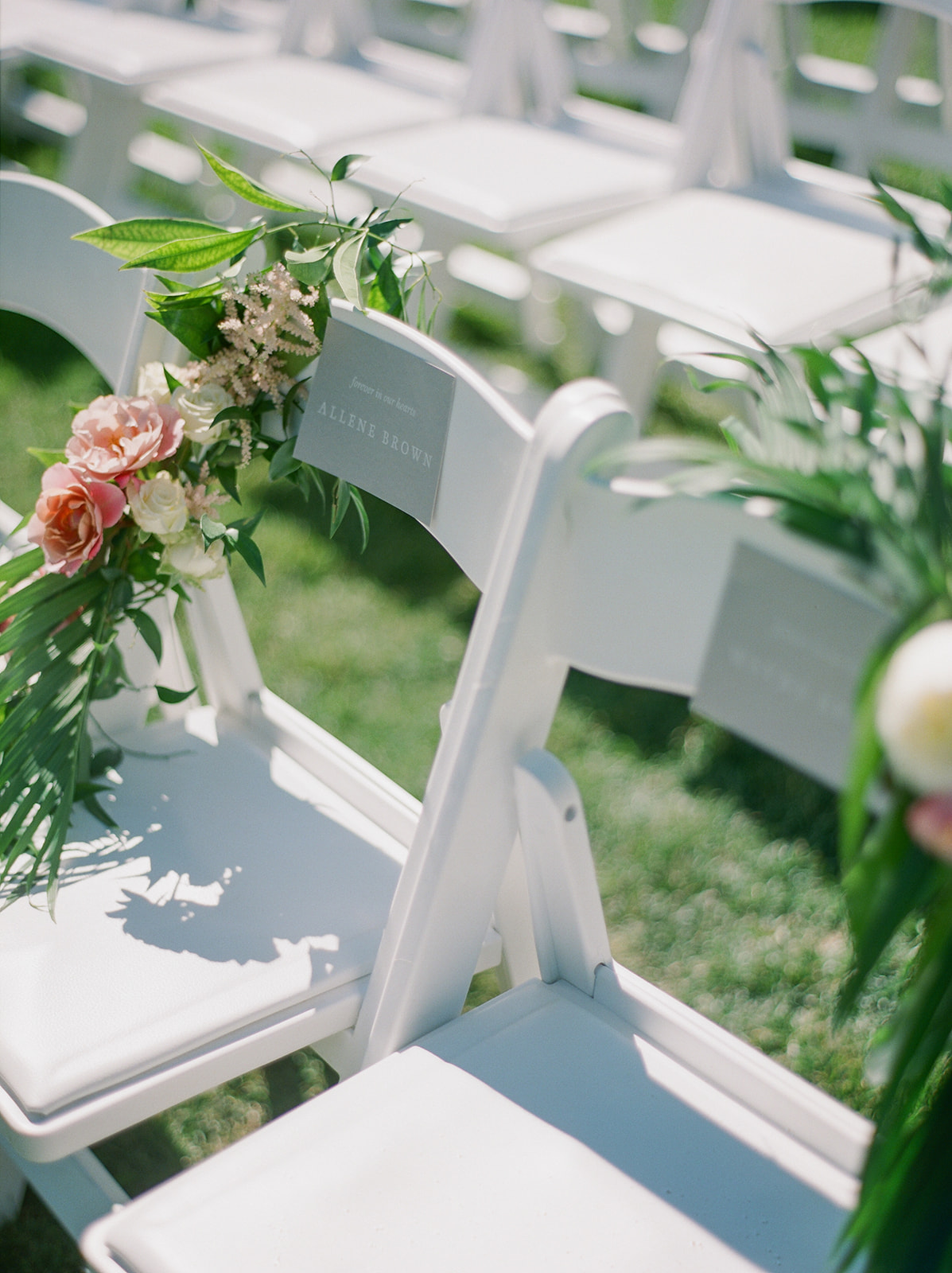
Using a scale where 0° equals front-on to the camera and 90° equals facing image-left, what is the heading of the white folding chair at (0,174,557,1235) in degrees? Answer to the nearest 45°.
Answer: approximately 45°

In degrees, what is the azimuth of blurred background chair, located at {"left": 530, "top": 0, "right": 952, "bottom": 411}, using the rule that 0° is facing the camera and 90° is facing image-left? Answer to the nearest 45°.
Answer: approximately 45°

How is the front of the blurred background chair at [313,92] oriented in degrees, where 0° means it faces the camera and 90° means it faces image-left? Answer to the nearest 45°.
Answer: approximately 45°

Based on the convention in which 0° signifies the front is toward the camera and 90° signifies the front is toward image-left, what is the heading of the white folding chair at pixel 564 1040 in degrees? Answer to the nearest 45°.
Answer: approximately 45°

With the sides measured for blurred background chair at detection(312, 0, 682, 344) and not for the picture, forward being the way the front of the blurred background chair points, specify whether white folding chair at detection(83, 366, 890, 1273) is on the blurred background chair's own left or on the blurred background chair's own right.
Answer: on the blurred background chair's own left

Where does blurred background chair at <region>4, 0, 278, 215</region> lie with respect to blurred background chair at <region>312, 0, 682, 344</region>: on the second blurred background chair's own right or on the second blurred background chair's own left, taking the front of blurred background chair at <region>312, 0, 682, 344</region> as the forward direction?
on the second blurred background chair's own right
